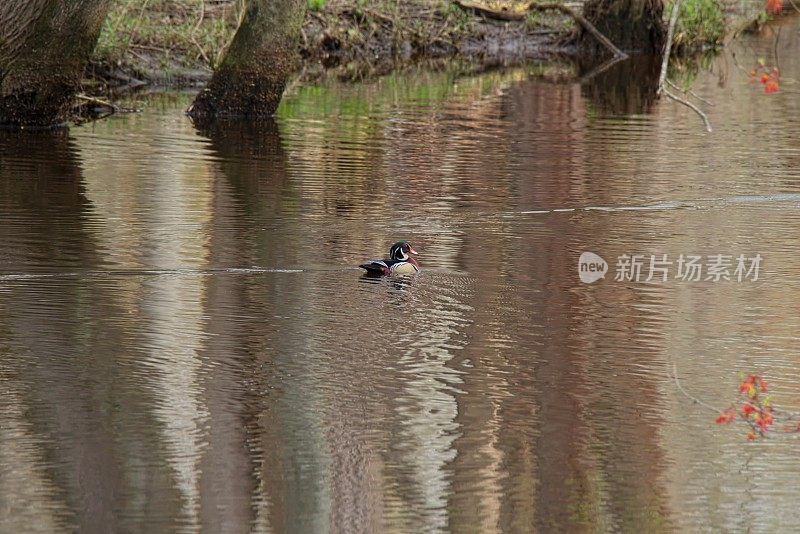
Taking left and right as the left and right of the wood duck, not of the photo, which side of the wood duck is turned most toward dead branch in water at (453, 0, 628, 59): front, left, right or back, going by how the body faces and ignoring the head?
left

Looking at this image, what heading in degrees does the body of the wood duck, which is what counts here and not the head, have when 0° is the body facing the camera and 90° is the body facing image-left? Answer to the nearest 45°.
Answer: approximately 270°

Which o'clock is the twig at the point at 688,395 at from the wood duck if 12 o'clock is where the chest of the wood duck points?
The twig is roughly at 2 o'clock from the wood duck.

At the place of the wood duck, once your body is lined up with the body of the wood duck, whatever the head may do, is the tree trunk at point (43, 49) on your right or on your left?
on your left

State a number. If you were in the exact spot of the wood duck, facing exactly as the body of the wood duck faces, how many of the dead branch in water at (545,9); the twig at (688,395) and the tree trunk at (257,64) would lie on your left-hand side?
2

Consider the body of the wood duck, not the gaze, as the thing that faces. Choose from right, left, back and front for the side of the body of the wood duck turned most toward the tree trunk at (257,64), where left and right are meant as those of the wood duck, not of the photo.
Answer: left

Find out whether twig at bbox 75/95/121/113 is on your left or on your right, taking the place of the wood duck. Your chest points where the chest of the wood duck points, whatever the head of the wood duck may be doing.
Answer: on your left

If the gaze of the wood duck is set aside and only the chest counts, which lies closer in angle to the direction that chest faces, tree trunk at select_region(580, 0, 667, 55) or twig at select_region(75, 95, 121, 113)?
the tree trunk

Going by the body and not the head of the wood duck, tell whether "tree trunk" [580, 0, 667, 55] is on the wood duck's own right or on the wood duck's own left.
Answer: on the wood duck's own left
